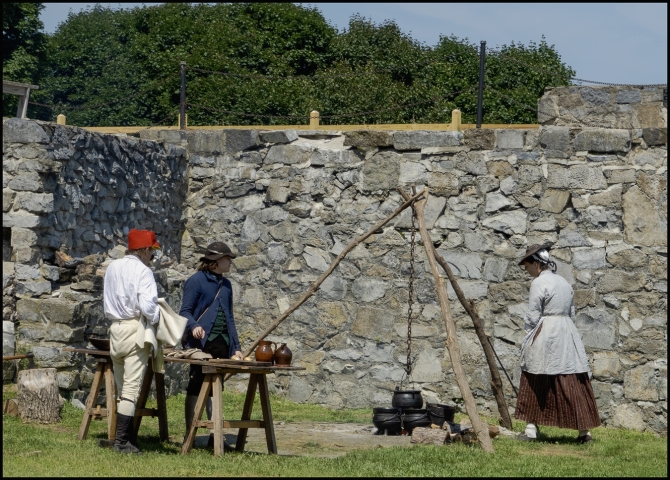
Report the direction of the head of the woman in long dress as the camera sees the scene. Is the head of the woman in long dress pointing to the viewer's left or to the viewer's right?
to the viewer's left

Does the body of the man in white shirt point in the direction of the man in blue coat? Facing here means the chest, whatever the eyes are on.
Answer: yes

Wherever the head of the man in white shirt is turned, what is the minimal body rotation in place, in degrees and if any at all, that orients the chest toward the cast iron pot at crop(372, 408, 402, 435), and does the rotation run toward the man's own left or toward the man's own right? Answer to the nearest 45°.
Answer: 0° — they already face it

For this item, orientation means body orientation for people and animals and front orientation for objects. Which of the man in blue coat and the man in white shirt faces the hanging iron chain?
the man in white shirt

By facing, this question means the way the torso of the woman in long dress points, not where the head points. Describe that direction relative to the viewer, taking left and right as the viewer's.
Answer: facing away from the viewer and to the left of the viewer

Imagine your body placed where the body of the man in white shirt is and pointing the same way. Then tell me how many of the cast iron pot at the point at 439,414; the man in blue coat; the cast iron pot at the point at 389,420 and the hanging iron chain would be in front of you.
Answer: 4

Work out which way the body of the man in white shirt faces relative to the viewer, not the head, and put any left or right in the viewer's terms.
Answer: facing away from the viewer and to the right of the viewer
